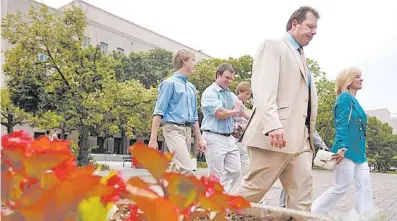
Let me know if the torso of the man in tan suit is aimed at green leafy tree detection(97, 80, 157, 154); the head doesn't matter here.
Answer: no

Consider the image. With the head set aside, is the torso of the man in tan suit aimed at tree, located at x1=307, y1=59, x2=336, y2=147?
no

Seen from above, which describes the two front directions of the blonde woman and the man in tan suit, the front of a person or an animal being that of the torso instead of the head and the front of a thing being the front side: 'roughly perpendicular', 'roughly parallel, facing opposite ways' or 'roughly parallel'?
roughly parallel

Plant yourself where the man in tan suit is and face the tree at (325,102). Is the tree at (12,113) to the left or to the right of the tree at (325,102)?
left
